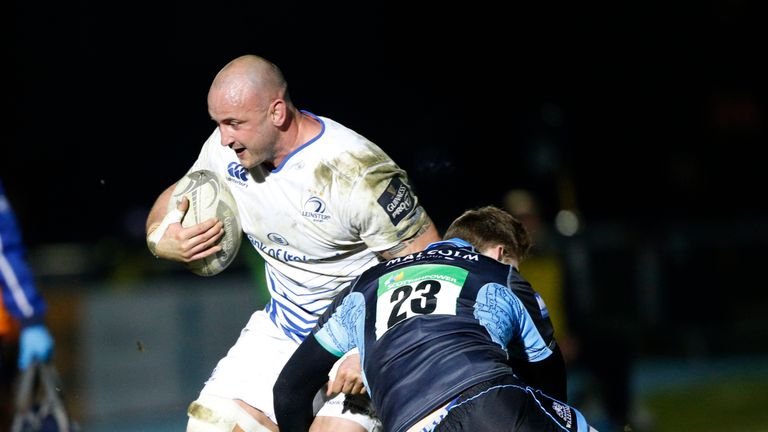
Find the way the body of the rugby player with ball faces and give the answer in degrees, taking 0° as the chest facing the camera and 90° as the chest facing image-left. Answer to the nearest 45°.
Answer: approximately 45°

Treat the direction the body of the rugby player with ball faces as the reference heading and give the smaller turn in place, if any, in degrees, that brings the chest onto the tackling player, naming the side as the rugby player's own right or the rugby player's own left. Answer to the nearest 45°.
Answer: approximately 90° to the rugby player's own left
